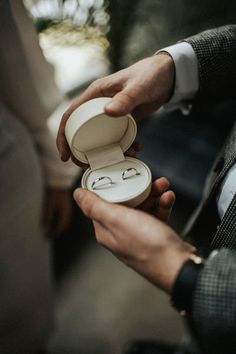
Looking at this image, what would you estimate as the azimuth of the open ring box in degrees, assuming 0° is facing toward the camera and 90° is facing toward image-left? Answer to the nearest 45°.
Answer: approximately 315°
